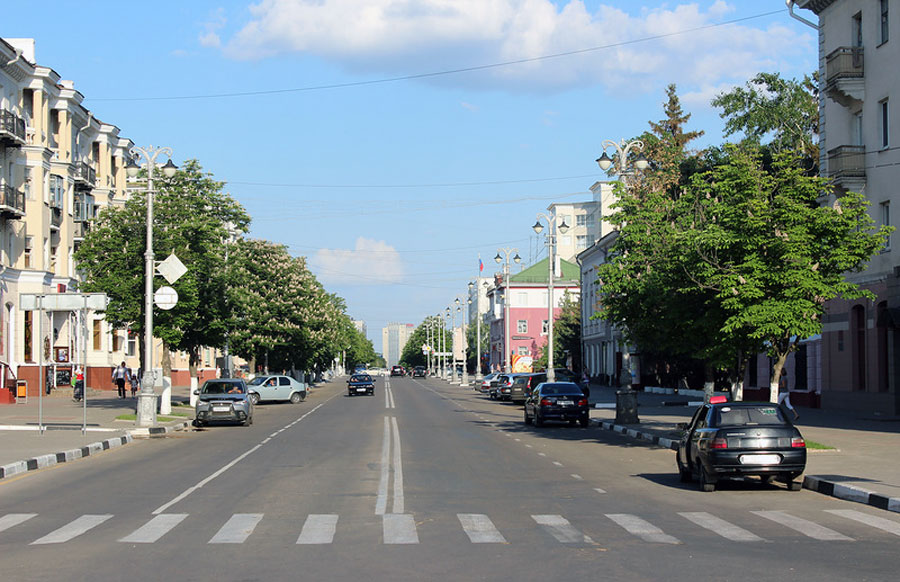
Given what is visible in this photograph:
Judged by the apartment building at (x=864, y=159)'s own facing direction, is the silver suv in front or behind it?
in front

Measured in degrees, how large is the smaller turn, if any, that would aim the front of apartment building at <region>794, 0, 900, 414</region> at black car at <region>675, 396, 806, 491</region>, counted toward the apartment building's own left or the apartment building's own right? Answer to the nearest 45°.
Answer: approximately 45° to the apartment building's own left

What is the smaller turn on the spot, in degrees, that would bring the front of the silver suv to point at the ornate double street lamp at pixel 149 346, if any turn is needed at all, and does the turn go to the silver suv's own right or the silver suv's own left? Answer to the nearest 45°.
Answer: approximately 45° to the silver suv's own right

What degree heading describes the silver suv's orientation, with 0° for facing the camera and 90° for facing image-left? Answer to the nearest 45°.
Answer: approximately 0°

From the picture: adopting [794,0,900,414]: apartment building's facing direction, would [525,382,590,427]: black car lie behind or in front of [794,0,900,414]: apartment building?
in front

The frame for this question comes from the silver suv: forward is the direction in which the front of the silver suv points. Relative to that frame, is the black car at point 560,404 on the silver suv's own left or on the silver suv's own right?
on the silver suv's own left

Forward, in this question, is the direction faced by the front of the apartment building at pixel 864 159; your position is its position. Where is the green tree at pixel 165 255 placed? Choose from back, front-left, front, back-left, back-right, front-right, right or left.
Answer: front-right

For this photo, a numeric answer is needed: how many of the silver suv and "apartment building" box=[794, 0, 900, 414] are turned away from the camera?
0

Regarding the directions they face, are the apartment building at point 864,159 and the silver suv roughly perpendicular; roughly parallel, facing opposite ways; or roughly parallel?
roughly perpendicular

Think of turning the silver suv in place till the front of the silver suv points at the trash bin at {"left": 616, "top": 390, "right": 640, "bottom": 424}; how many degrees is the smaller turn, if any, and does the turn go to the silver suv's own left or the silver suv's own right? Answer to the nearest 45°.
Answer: approximately 90° to the silver suv's own left

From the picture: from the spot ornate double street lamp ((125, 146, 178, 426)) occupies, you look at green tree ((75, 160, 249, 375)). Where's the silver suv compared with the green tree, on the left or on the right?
right

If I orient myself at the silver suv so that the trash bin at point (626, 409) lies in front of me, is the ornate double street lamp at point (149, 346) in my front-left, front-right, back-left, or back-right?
back-right

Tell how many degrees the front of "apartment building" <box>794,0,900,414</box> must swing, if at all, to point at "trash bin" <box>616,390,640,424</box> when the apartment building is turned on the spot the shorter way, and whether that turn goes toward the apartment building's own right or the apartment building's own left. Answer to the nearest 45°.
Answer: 0° — it already faces it
